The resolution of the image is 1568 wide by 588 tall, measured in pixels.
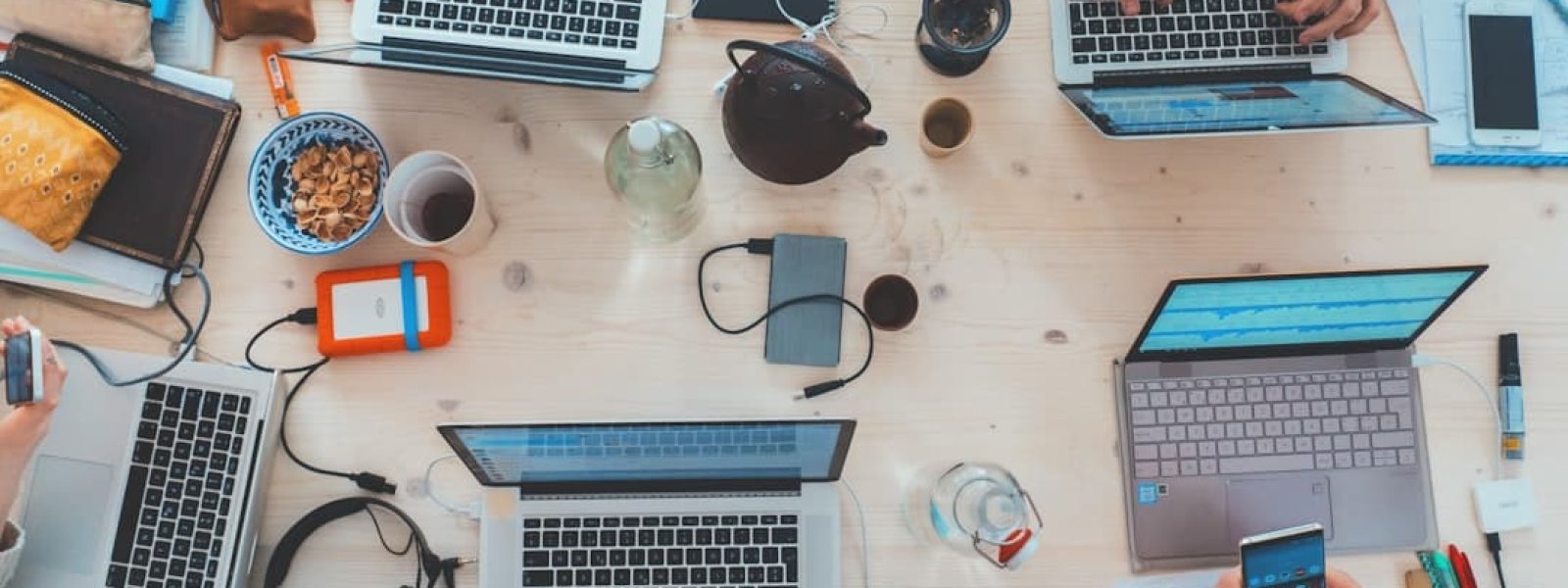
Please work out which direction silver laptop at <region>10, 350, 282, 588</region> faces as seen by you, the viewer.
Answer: facing to the left of the viewer

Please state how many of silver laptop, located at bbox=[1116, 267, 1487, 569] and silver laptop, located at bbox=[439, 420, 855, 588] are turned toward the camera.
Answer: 2

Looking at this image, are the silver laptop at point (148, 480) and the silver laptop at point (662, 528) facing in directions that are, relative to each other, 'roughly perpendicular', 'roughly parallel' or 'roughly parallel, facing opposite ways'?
roughly perpendicular

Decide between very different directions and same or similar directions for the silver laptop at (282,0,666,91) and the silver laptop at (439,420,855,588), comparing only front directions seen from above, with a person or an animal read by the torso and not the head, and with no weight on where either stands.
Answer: very different directions

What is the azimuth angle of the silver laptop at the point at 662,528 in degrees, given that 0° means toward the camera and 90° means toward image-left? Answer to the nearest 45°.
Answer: approximately 0°

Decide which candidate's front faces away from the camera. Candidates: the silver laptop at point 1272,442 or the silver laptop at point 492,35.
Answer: the silver laptop at point 492,35

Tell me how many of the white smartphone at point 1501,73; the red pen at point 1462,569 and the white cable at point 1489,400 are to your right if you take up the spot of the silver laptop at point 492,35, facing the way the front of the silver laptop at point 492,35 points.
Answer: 3

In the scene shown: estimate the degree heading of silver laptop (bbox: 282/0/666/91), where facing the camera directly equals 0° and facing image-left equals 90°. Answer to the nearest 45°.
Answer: approximately 180°
